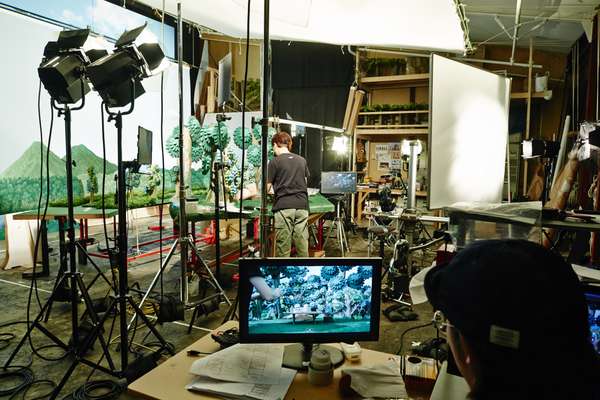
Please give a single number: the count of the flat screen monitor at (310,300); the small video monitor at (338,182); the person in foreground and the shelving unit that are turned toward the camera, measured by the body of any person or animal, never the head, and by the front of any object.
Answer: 3

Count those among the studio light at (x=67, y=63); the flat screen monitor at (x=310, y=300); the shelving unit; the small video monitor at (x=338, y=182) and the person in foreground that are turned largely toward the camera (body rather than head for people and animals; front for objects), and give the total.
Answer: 3

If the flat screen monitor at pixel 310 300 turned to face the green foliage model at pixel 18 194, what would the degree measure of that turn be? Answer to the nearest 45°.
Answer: approximately 135° to its right

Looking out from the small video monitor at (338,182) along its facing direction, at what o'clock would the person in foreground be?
The person in foreground is roughly at 12 o'clock from the small video monitor.

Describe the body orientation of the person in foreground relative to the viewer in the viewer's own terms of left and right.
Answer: facing away from the viewer and to the left of the viewer

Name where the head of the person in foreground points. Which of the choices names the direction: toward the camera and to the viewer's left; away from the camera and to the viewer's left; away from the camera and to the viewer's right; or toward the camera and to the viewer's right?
away from the camera and to the viewer's left

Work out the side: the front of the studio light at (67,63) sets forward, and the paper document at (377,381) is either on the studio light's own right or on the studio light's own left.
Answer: on the studio light's own right
